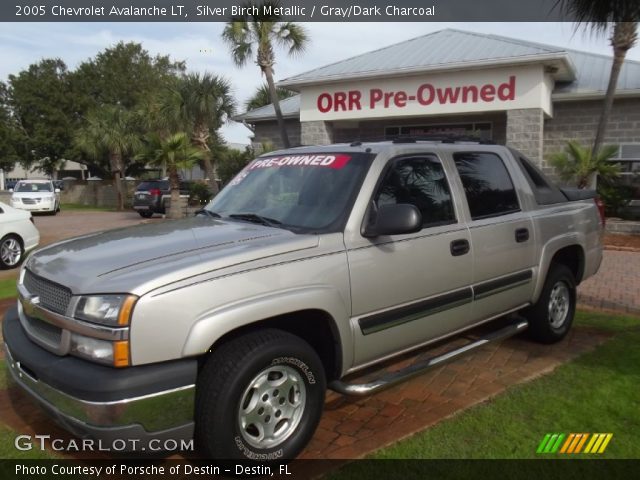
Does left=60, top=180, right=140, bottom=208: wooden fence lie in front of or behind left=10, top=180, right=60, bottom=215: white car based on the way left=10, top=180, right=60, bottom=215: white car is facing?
behind

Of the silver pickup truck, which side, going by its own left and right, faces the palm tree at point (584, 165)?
back

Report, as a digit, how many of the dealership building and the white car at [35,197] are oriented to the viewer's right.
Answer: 0

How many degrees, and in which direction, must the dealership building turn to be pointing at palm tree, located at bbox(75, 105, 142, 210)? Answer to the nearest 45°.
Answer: approximately 90° to its right

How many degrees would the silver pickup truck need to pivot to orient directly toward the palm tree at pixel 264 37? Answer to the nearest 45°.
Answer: approximately 135° to its right

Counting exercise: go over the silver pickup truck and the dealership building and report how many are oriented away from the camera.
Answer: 0

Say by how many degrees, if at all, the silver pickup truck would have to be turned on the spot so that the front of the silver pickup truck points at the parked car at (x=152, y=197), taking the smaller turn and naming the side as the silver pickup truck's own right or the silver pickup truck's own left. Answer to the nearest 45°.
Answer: approximately 135° to the silver pickup truck's own right

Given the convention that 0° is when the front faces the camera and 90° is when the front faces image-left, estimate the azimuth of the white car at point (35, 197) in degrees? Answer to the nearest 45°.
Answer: approximately 0°

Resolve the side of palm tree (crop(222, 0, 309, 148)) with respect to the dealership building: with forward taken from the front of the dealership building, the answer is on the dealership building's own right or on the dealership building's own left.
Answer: on the dealership building's own right

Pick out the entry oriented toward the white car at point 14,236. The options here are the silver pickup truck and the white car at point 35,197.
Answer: the white car at point 35,197

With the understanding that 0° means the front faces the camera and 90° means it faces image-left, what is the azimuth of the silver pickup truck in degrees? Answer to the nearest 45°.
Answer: approximately 45°
